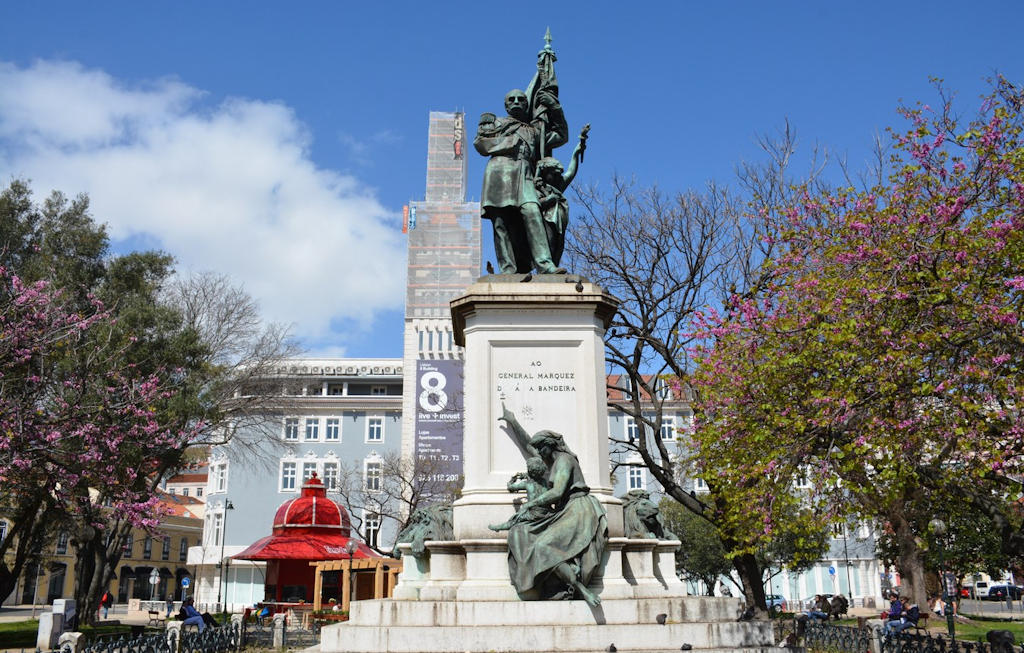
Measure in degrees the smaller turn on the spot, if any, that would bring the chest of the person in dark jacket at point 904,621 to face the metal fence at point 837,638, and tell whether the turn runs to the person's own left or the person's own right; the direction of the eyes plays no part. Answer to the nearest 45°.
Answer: approximately 90° to the person's own left

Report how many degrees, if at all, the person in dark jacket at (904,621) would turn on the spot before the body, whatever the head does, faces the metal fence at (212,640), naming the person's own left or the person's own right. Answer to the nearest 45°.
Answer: approximately 45° to the person's own left

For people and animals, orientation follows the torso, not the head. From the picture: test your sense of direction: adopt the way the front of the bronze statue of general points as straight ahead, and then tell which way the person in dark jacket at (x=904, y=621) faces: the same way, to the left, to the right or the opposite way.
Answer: to the right

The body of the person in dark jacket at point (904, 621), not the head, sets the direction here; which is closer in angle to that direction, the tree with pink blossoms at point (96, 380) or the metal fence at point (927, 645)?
the tree with pink blossoms

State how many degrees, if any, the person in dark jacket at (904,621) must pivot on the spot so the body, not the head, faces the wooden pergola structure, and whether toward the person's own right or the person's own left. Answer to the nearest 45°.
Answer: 0° — they already face it

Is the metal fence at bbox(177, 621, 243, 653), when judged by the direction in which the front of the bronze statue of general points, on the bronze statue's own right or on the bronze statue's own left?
on the bronze statue's own right

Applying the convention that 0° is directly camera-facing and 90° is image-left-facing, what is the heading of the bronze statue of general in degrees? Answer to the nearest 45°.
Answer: approximately 0°

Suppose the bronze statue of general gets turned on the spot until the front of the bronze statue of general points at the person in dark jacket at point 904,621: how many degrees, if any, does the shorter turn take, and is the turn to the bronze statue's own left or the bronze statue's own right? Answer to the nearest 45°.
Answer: approximately 135° to the bronze statue's own left

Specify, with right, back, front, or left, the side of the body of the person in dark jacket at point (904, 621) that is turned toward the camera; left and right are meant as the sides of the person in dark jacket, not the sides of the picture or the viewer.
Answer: left
